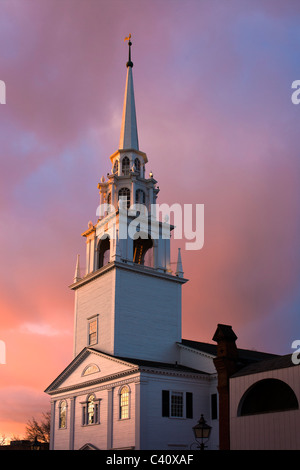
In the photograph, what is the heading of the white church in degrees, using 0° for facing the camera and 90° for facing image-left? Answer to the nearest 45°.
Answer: approximately 45°
